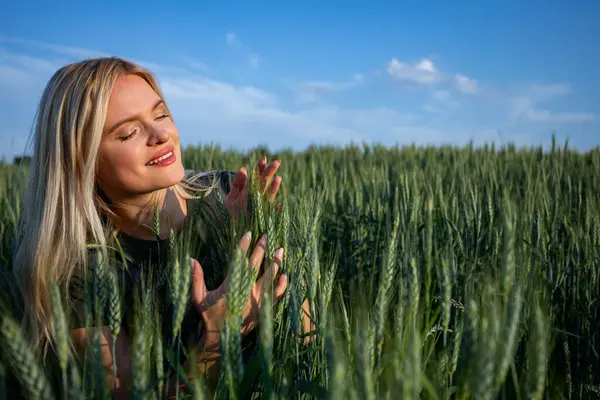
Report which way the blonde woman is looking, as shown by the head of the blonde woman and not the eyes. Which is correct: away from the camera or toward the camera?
toward the camera

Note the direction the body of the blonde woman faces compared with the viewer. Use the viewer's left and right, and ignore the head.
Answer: facing the viewer and to the right of the viewer
